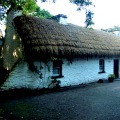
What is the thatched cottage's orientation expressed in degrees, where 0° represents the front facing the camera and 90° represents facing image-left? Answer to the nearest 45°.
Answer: approximately 315°
